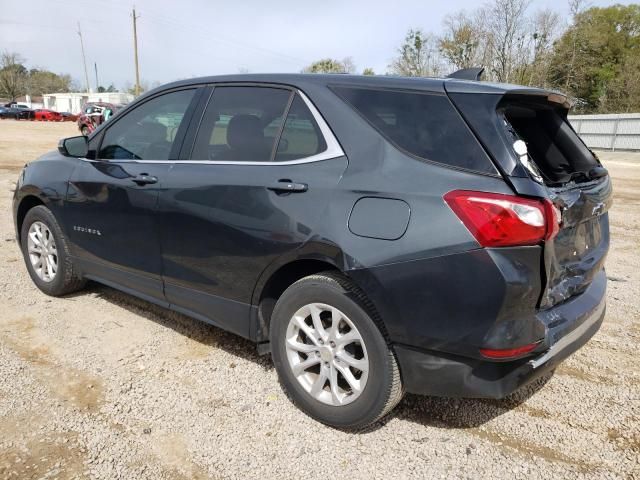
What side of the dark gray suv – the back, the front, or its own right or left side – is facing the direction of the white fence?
right

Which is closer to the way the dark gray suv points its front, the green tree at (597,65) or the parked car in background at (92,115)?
the parked car in background

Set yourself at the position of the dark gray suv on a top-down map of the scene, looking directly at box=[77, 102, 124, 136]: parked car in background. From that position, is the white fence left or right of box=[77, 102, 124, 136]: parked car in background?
right

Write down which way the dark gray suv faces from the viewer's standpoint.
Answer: facing away from the viewer and to the left of the viewer

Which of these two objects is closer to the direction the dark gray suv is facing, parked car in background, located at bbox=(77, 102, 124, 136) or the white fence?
the parked car in background

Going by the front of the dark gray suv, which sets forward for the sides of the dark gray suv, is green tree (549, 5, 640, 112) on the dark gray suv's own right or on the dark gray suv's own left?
on the dark gray suv's own right

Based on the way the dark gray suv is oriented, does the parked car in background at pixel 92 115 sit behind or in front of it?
in front
